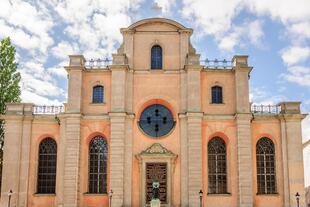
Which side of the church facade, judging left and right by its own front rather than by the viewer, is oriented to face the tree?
right

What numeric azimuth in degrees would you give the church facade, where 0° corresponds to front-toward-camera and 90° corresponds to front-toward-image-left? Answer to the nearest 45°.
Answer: approximately 0°
